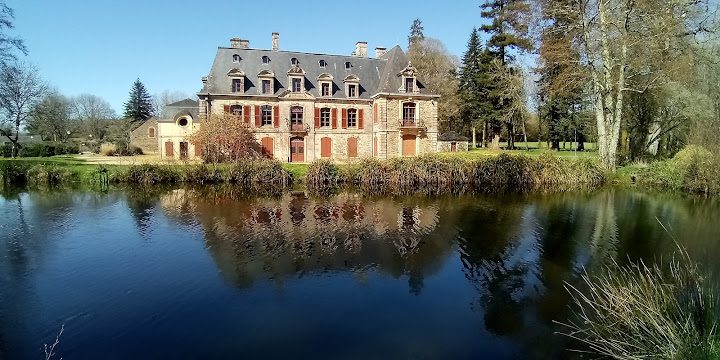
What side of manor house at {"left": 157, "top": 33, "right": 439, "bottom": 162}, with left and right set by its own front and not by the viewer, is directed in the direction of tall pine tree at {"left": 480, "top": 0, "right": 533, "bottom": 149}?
left

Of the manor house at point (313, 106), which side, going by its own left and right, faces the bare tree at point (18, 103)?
right

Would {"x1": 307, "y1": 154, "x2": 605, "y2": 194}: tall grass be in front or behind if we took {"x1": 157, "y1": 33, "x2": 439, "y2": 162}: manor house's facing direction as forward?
in front

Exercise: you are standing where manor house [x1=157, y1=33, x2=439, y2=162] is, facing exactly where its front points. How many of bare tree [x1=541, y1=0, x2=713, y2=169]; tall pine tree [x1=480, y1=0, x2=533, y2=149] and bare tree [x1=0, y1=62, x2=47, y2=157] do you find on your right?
1

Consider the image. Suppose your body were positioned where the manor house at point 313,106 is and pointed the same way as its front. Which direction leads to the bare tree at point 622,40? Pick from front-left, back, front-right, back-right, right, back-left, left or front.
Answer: front-left

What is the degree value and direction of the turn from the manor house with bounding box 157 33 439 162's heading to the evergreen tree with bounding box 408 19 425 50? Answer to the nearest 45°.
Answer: approximately 135° to its left

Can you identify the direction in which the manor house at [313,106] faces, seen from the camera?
facing the viewer

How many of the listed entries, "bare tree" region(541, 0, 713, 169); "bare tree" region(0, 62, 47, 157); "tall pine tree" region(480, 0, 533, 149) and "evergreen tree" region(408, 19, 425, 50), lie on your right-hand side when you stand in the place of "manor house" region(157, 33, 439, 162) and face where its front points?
1

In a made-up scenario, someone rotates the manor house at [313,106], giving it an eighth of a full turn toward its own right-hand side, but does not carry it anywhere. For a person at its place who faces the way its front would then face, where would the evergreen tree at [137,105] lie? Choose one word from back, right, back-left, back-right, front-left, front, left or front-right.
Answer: right

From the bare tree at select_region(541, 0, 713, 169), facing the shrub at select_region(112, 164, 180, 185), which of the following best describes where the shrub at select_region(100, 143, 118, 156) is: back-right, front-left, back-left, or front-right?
front-right

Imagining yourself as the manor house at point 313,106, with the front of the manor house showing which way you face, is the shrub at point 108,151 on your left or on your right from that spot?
on your right
